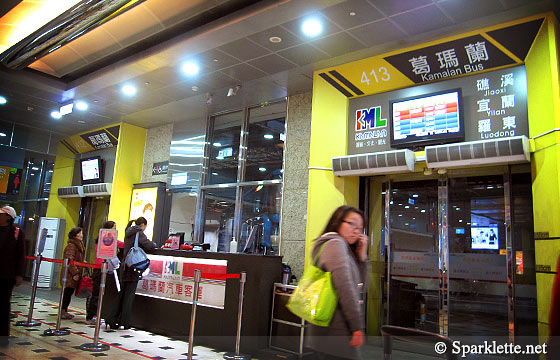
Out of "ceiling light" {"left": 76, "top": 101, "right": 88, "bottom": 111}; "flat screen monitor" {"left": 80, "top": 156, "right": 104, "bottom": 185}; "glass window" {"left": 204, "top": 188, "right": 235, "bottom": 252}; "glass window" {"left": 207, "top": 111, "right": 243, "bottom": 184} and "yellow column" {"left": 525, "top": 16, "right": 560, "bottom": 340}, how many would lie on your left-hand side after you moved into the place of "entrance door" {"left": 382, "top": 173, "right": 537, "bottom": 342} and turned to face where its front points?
1

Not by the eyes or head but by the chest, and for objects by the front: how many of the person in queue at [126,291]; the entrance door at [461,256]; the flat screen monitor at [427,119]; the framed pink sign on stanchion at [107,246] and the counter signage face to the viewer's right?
1

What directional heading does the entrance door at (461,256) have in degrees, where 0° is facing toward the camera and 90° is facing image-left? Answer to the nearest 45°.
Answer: approximately 45°

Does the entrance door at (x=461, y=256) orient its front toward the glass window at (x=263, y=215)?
no

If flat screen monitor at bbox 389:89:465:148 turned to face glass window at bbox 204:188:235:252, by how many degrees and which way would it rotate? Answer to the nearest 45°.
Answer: approximately 90° to its right

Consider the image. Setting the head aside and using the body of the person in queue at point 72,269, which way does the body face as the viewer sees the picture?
to the viewer's right

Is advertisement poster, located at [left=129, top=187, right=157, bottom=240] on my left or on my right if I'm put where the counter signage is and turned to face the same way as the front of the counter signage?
on my right

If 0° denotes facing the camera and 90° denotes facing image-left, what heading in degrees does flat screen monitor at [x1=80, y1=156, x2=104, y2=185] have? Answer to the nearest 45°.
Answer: approximately 45°

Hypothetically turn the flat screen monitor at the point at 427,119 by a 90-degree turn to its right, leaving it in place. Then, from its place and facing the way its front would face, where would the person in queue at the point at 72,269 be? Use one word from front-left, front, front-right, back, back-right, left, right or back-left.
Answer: front-left

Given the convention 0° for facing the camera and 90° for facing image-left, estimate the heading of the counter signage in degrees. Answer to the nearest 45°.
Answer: approximately 45°

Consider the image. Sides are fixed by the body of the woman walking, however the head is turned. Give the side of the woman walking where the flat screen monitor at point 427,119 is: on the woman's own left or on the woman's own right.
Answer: on the woman's own left

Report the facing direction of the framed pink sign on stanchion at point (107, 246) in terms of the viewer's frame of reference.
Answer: facing the viewer

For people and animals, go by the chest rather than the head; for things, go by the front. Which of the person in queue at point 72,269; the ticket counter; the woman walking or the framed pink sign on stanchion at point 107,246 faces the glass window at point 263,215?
the person in queue

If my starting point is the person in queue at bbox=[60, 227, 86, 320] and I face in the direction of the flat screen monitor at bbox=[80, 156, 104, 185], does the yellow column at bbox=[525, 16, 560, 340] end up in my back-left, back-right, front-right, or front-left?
back-right

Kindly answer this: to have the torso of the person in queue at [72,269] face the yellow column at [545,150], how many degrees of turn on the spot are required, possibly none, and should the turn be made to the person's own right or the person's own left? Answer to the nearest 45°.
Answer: approximately 45° to the person's own right

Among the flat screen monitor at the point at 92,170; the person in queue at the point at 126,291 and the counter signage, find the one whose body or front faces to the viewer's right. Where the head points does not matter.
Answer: the person in queue

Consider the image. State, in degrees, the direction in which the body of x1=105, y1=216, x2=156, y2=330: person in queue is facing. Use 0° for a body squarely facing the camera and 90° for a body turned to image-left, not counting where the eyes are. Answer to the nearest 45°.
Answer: approximately 270°

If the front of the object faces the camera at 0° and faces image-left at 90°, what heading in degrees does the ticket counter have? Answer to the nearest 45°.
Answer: approximately 45°

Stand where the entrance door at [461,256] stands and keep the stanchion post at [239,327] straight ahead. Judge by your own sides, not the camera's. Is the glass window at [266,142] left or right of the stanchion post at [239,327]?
right
